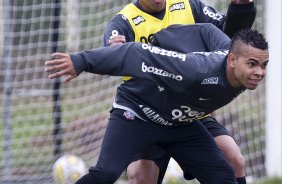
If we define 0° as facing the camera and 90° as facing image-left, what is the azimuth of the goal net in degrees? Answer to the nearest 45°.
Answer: approximately 0°
